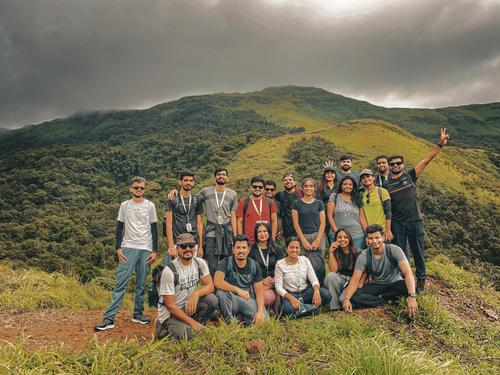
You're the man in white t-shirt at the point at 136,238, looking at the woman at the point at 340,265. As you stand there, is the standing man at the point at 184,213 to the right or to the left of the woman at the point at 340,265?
left

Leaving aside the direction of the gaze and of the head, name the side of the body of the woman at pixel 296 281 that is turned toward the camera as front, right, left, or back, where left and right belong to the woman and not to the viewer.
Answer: front

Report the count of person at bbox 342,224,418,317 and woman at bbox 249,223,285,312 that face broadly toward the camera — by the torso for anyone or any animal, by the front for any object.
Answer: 2

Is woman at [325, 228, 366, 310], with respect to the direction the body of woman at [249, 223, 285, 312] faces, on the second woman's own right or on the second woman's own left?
on the second woman's own left

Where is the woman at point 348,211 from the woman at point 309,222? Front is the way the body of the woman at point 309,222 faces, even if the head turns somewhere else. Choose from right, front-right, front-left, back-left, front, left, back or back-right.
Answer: left

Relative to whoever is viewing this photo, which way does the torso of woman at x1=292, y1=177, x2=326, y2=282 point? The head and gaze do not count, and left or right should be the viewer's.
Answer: facing the viewer

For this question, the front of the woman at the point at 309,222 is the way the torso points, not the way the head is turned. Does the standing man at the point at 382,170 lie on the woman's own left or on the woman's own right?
on the woman's own left

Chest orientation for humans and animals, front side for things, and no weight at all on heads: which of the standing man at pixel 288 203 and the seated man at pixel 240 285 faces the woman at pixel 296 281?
the standing man

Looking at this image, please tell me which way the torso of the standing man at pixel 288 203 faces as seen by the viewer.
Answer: toward the camera
